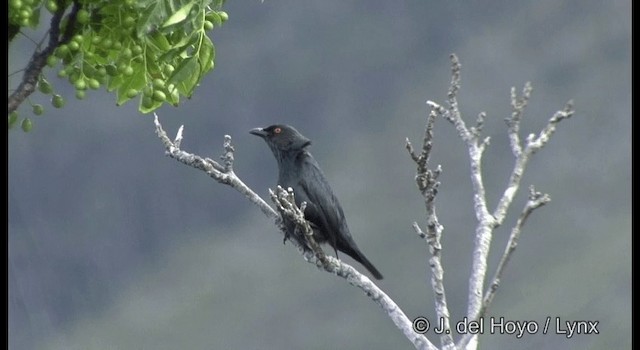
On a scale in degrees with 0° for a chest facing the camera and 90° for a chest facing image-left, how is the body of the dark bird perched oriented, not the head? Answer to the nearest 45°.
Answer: approximately 90°
